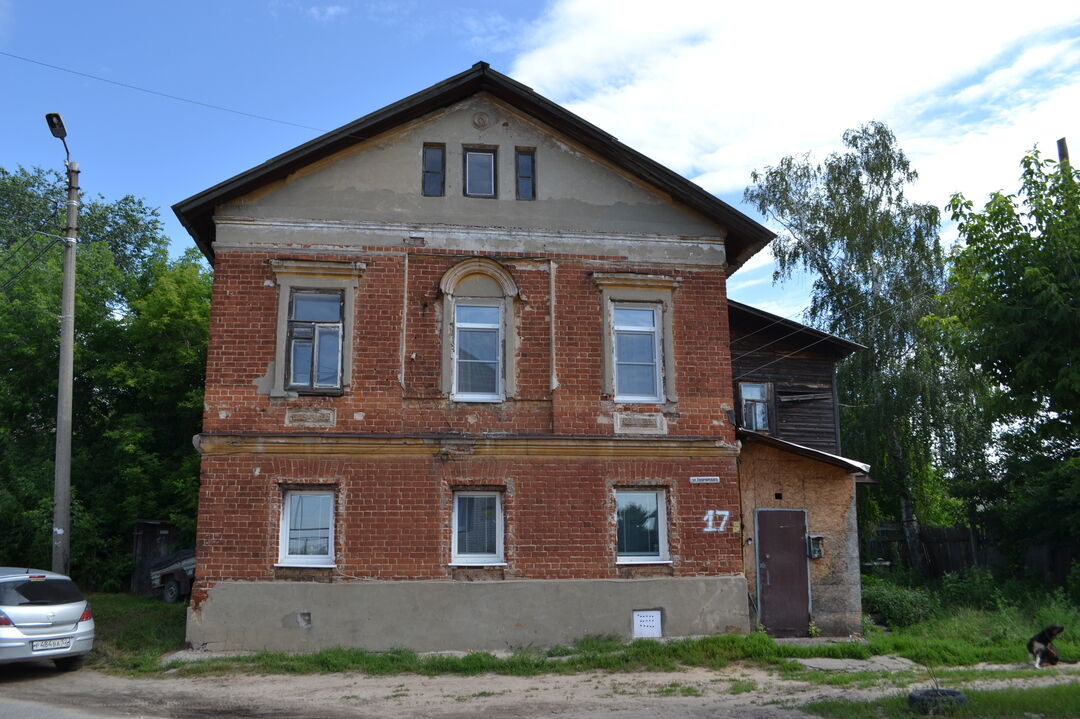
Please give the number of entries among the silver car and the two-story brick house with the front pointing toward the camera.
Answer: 1

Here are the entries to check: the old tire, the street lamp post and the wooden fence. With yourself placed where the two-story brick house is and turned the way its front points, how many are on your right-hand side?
1

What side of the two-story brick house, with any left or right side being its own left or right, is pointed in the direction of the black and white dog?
left

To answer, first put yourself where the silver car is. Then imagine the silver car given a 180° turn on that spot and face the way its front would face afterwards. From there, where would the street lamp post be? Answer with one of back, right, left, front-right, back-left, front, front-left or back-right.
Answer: back-left

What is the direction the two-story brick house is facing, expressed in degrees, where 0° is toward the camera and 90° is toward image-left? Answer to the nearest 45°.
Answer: approximately 0°

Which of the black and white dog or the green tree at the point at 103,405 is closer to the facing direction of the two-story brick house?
the black and white dog

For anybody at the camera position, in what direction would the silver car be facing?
facing away from the viewer and to the left of the viewer
